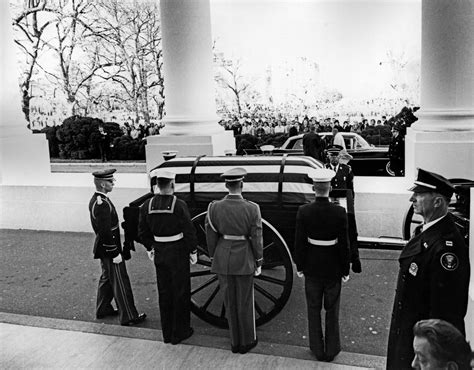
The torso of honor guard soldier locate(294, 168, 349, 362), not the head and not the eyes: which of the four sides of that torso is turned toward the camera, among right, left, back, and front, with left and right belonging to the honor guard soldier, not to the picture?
back

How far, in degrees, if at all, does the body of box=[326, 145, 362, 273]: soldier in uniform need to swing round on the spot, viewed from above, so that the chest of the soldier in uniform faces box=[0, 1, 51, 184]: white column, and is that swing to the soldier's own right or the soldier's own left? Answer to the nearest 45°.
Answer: approximately 45° to the soldier's own right

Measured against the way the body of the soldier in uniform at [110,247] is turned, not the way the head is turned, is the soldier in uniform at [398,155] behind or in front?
in front

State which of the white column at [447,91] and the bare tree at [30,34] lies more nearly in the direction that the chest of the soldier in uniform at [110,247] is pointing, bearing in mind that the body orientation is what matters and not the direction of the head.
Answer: the white column

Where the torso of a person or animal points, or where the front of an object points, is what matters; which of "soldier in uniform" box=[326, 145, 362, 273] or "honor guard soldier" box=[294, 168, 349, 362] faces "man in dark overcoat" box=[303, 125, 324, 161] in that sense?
the honor guard soldier

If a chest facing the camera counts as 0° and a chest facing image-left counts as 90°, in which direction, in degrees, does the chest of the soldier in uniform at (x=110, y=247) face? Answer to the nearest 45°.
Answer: approximately 270°

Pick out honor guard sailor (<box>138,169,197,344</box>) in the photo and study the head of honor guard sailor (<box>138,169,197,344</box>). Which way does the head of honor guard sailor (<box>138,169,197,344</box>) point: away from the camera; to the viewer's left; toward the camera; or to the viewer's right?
away from the camera

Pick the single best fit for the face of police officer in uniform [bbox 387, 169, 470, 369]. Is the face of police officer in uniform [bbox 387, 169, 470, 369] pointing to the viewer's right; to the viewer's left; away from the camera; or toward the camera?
to the viewer's left

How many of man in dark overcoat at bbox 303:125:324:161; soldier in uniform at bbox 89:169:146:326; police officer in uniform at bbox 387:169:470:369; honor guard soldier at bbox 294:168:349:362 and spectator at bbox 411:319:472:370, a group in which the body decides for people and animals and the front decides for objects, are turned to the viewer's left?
2

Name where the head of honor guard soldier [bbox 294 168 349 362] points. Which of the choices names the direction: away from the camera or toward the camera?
away from the camera

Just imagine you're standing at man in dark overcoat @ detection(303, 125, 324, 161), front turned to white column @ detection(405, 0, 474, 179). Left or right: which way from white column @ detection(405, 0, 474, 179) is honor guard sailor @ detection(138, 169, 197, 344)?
right

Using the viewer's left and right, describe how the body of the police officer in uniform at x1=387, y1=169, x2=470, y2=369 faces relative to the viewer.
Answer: facing to the left of the viewer

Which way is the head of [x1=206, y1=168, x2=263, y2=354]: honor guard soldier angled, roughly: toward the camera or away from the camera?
away from the camera
